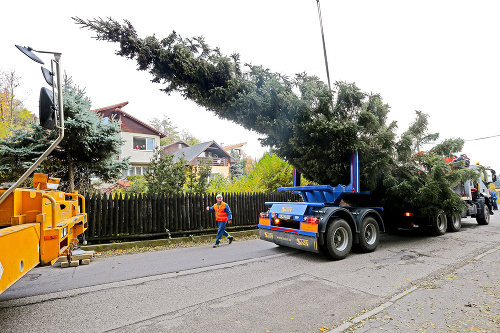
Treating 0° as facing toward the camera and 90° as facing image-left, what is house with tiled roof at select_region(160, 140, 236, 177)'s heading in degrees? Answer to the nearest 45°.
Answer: approximately 315°

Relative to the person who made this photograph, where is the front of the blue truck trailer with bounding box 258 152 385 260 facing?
facing away from the viewer and to the right of the viewer

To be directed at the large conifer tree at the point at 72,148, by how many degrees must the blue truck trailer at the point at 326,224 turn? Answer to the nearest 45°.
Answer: approximately 135° to its left

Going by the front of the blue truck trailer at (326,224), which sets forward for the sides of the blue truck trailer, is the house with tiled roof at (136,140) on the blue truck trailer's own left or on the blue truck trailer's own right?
on the blue truck trailer's own left
